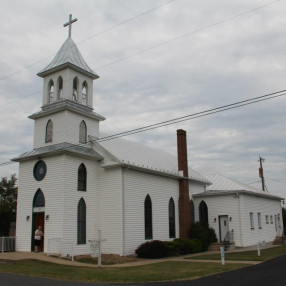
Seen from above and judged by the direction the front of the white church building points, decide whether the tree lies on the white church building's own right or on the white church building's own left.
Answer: on the white church building's own right

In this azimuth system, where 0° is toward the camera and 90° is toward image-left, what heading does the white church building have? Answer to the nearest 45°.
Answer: approximately 45°

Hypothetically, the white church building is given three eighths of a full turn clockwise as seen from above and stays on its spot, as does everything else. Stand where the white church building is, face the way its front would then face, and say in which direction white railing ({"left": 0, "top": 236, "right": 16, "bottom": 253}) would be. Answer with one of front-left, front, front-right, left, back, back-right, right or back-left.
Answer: left
